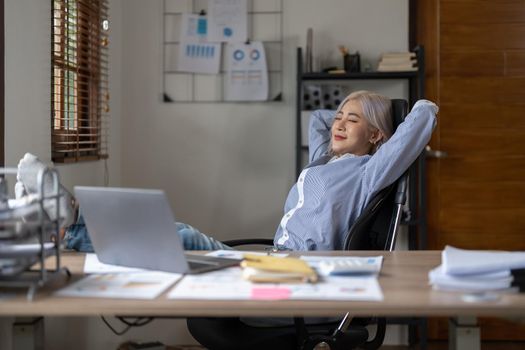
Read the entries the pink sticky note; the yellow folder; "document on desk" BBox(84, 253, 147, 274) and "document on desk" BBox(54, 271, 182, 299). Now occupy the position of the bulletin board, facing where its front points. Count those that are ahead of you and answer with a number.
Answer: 4

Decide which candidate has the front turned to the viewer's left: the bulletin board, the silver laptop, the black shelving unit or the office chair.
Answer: the office chair

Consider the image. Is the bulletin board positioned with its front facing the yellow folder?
yes

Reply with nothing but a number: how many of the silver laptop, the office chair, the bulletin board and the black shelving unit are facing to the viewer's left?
1

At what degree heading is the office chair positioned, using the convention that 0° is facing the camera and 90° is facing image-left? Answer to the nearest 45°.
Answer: approximately 90°

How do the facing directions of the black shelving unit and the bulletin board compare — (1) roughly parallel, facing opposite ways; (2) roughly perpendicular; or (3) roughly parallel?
roughly parallel

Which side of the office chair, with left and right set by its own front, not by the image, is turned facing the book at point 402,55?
right

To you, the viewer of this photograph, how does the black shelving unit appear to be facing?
facing the viewer

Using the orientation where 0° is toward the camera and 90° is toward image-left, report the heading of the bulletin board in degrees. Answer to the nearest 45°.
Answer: approximately 0°

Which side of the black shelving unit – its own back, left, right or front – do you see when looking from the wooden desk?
front

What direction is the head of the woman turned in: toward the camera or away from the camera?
toward the camera

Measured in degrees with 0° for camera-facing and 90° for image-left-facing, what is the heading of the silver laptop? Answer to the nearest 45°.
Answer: approximately 225°

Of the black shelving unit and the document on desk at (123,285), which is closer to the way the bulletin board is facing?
the document on desk

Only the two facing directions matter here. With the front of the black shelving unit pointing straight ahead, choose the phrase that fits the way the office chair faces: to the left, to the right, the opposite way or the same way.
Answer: to the right

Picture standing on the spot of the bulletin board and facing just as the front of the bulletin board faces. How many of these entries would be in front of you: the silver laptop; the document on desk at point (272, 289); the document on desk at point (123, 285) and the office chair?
4

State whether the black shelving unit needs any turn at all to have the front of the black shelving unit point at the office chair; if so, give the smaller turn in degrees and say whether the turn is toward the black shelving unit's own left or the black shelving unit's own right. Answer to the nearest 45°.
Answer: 0° — it already faces it
